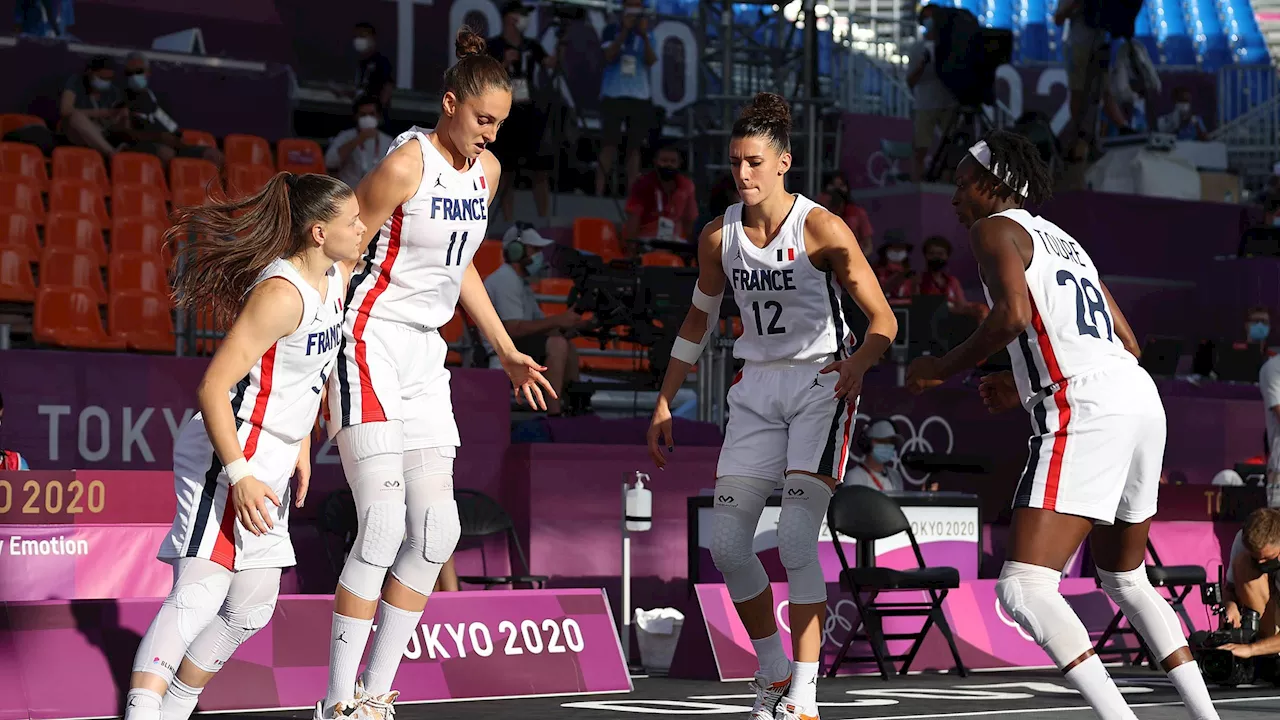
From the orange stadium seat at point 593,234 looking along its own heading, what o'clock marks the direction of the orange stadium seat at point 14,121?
the orange stadium seat at point 14,121 is roughly at 4 o'clock from the orange stadium seat at point 593,234.

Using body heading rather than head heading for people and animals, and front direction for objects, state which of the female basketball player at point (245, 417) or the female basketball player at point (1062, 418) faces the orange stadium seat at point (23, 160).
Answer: the female basketball player at point (1062, 418)

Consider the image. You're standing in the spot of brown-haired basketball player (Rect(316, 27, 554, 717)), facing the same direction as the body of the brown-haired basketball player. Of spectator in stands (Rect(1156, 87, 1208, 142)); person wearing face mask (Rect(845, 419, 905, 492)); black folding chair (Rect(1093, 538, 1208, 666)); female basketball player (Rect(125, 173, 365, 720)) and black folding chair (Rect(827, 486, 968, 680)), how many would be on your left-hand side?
4

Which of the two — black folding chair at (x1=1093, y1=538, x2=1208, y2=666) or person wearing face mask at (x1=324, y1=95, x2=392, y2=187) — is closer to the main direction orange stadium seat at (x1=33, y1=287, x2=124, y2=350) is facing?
the black folding chair

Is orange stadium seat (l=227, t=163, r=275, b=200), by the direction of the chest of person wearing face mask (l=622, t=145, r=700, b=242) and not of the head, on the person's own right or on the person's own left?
on the person's own right

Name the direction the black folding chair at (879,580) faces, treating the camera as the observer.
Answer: facing the viewer and to the right of the viewer

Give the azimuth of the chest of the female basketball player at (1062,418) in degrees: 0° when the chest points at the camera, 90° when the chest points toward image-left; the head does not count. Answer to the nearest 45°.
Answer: approximately 135°

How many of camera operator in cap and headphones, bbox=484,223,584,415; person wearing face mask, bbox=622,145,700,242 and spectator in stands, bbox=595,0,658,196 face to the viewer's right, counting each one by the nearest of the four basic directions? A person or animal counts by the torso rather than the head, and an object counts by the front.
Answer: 1

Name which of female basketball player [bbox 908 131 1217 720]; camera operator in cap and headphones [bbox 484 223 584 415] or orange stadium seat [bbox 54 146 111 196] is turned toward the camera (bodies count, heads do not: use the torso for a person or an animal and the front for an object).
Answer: the orange stadium seat

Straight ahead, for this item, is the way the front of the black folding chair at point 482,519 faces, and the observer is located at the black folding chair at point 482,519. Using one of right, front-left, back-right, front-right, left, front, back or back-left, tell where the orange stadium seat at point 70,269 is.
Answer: back

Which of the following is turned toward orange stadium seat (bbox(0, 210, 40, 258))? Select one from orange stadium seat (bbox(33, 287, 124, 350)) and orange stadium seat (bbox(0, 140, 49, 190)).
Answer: orange stadium seat (bbox(0, 140, 49, 190))

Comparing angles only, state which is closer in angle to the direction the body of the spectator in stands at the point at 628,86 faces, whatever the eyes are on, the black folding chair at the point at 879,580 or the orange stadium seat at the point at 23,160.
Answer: the black folding chair

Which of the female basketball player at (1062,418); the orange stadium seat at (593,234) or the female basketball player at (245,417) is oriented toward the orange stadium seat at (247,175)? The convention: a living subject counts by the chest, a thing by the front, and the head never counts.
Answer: the female basketball player at (1062,418)

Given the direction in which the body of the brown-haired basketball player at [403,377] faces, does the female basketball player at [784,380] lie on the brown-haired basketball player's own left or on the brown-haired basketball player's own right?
on the brown-haired basketball player's own left
